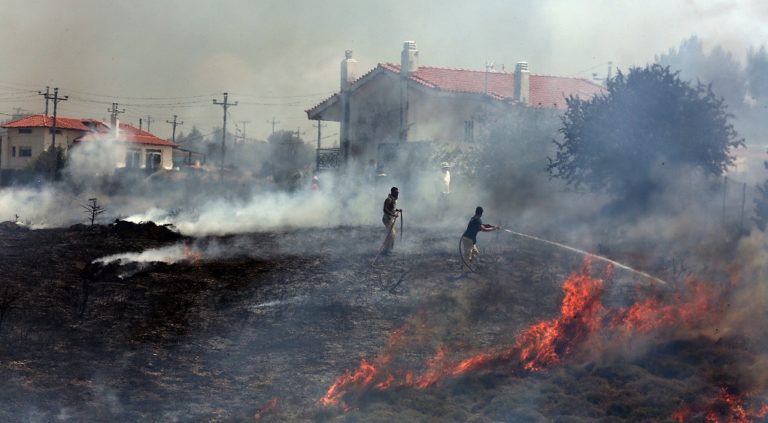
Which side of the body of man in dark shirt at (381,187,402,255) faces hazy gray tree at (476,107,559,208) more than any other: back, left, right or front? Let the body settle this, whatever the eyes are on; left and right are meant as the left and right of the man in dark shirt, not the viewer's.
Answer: left

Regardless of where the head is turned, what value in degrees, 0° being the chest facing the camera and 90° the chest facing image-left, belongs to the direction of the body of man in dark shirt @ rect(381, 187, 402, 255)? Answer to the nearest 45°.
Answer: approximately 270°

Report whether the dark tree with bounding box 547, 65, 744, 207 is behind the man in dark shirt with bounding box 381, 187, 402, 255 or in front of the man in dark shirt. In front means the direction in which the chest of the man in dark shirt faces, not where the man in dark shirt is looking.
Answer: in front

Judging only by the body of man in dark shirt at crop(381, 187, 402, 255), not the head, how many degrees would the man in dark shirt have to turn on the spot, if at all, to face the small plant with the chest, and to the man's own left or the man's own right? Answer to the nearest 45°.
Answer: approximately 135° to the man's own left

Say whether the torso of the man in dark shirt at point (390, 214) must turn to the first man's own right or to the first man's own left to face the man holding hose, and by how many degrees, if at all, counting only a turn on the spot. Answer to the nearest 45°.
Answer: approximately 45° to the first man's own right

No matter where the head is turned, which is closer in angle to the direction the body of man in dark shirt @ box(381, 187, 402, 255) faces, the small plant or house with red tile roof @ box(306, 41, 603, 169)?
the house with red tile roof

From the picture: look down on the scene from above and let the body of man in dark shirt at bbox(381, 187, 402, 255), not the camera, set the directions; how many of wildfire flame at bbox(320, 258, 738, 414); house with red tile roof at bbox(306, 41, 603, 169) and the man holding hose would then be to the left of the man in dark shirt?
1

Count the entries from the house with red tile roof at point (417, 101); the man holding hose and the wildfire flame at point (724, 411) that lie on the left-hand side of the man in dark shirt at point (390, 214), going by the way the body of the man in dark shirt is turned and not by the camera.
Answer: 1

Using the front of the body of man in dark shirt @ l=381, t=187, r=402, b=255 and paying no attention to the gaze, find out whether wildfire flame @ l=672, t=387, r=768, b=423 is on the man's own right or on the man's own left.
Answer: on the man's own right
